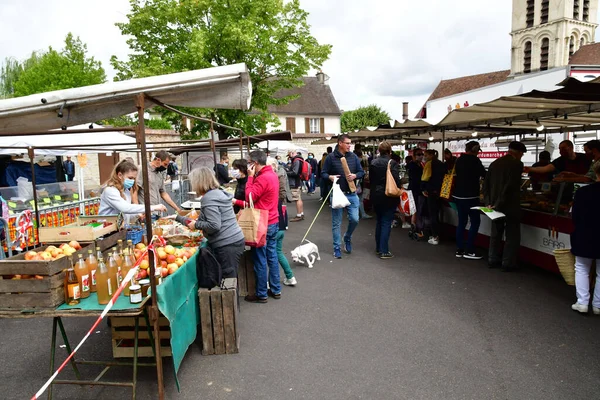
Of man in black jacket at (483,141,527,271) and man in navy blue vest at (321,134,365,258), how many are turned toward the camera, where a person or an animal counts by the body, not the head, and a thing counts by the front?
1

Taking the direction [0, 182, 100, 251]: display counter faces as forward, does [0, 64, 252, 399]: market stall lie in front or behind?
in front

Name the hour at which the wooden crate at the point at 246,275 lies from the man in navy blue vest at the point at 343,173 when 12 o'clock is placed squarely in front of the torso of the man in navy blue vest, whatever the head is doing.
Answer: The wooden crate is roughly at 1 o'clock from the man in navy blue vest.

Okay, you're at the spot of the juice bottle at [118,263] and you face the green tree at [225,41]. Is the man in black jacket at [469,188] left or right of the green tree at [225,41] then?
right

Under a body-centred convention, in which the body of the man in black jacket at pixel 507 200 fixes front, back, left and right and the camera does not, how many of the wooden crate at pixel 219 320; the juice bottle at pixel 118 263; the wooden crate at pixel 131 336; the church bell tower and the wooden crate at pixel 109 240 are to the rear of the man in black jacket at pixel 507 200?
4

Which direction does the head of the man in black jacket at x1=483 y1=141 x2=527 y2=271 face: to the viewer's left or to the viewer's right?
to the viewer's right

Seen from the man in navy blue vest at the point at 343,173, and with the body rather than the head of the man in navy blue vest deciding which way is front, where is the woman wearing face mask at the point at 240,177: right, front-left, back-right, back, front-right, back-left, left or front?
front-right

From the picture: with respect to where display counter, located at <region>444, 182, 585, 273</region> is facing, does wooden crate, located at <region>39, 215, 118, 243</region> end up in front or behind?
in front

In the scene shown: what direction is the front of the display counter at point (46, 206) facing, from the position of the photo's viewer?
facing the viewer and to the right of the viewer

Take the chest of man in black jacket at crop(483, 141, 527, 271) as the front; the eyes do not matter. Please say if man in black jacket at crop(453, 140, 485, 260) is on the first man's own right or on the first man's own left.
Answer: on the first man's own left

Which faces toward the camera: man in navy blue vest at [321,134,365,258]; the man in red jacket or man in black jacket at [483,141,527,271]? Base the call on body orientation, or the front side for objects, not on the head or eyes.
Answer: man in navy blue vest at [321,134,365,258]

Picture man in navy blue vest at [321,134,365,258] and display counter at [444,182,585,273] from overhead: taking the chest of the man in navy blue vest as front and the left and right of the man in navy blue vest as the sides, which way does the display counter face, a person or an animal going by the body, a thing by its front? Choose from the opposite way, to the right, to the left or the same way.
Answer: to the right

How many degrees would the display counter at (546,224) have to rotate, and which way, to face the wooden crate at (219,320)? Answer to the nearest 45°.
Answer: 0° — it already faces it

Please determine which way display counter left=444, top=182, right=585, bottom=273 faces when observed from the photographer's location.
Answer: facing the viewer and to the left of the viewer

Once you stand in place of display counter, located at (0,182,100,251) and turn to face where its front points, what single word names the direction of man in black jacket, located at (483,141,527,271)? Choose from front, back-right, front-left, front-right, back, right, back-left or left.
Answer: front

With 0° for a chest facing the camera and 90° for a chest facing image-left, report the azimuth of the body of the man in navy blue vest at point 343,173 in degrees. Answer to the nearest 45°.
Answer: approximately 0°
